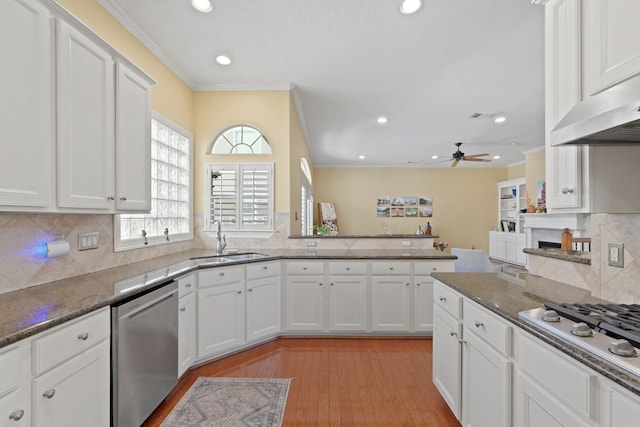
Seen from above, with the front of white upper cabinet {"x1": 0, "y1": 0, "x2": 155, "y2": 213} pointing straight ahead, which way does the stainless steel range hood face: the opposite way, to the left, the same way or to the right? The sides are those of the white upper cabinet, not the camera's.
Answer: the opposite way

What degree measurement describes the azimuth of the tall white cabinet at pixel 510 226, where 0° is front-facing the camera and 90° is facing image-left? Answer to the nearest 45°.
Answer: approximately 45°

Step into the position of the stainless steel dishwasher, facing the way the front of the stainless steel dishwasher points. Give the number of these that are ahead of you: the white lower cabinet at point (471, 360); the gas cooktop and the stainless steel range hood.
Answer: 3

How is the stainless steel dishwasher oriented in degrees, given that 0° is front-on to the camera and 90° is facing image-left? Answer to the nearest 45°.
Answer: approximately 315°

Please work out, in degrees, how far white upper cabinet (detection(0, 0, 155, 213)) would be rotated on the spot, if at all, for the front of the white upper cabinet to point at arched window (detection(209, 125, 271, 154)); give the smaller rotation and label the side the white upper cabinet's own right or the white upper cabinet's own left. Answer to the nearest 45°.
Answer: approximately 90° to the white upper cabinet's own left

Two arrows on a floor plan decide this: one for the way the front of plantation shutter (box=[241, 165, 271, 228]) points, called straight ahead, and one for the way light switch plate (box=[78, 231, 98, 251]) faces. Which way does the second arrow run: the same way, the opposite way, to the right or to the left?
to the left

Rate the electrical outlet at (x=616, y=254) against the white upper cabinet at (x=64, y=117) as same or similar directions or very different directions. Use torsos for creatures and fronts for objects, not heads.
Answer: very different directions

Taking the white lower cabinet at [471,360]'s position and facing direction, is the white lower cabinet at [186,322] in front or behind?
in front

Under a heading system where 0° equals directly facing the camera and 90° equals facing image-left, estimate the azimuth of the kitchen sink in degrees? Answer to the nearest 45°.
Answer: approximately 315°

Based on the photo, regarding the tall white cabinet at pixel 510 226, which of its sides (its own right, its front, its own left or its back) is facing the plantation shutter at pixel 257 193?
front
